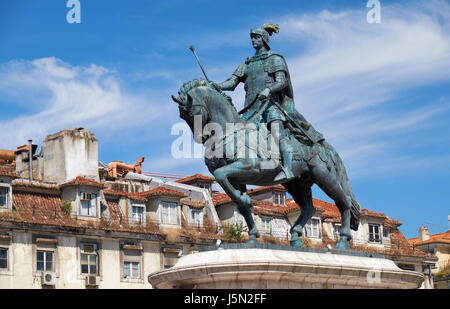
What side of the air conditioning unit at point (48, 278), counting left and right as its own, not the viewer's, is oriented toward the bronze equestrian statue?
front

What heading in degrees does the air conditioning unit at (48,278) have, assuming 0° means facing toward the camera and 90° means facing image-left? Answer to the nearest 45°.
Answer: approximately 0°

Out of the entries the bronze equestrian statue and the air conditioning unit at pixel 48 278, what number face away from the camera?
0

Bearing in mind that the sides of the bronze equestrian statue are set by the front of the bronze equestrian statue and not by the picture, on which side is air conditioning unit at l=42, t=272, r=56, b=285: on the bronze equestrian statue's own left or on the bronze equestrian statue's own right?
on the bronze equestrian statue's own right

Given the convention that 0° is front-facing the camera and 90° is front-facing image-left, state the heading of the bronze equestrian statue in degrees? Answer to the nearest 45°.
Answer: approximately 45°
